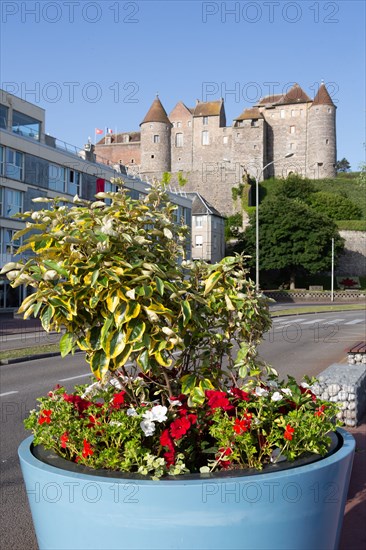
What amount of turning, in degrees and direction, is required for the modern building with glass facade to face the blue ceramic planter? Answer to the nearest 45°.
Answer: approximately 45° to its right

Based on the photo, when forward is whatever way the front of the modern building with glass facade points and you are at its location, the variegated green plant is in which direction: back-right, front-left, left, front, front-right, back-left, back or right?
front-right

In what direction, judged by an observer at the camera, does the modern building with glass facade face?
facing the viewer and to the right of the viewer

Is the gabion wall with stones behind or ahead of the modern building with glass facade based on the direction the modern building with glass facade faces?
ahead
